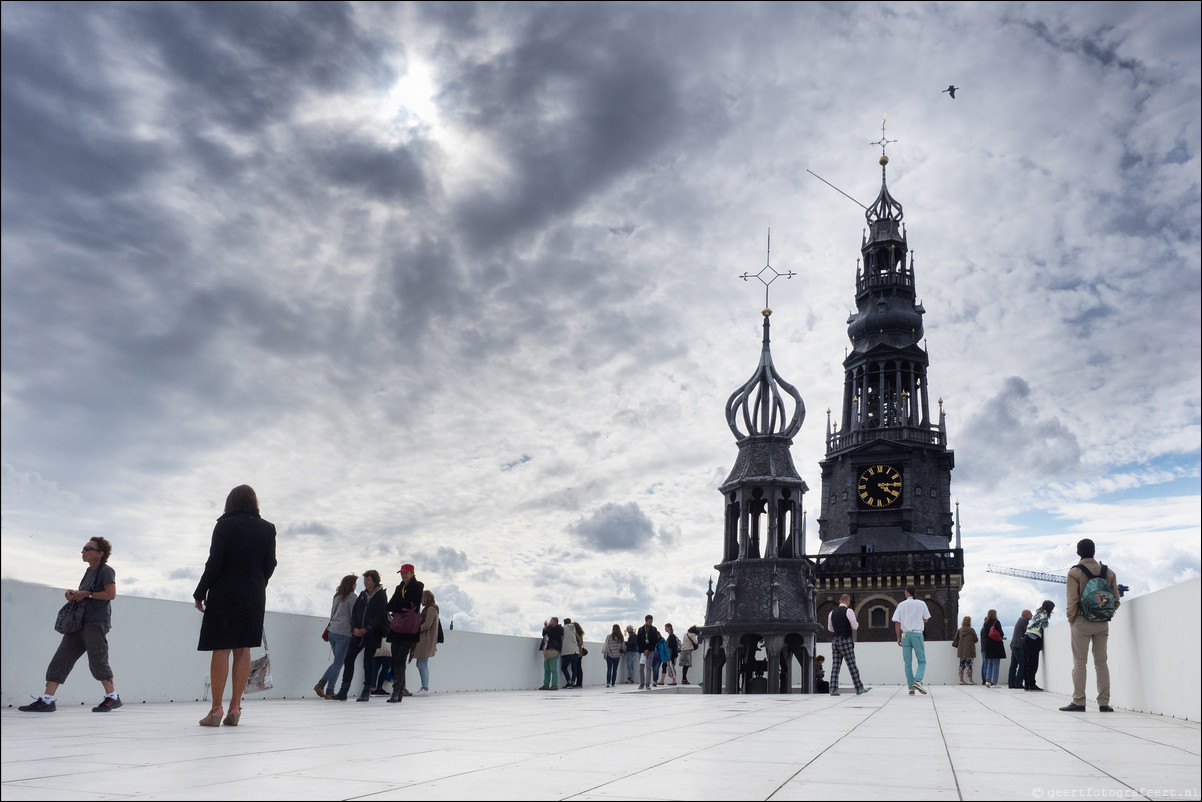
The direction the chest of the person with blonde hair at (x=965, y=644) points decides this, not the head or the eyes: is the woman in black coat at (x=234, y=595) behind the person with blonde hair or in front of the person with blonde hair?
behind

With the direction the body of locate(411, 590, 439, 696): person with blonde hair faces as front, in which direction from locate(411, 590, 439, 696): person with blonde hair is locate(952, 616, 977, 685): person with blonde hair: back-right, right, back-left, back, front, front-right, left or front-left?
back-right

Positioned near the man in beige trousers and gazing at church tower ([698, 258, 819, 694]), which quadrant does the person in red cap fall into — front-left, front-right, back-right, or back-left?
front-left

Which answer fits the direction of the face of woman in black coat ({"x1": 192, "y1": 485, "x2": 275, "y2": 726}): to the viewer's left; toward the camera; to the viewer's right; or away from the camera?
away from the camera

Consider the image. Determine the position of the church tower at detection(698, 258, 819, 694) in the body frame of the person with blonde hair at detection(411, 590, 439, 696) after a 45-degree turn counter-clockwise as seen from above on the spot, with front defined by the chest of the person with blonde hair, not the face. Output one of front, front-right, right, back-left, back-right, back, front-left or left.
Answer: back

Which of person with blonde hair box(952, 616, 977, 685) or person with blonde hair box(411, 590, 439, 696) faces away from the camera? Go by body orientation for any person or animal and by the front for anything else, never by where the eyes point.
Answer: person with blonde hair box(952, 616, 977, 685)

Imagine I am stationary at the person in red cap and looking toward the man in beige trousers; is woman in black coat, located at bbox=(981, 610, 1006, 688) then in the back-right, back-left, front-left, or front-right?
front-left

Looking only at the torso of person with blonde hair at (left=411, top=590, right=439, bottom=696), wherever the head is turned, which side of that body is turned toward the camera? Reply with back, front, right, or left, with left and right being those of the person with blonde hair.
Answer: left

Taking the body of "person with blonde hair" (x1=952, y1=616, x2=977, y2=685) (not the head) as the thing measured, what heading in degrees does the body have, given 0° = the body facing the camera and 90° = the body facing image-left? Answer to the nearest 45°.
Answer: approximately 180°

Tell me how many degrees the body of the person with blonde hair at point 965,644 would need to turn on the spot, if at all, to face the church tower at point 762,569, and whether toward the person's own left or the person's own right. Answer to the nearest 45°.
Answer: approximately 135° to the person's own left

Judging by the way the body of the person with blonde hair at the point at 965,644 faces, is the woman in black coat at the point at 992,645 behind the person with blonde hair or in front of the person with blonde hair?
behind

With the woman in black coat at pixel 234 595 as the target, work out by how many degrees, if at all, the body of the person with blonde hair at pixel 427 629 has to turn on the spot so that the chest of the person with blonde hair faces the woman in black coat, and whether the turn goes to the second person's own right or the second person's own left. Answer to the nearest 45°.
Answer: approximately 90° to the second person's own left
